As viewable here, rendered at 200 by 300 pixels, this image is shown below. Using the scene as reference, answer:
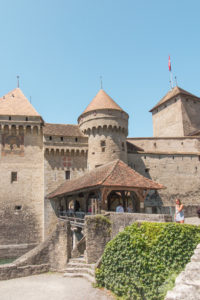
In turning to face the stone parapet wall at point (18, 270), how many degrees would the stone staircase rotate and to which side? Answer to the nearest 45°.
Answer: approximately 135° to its right

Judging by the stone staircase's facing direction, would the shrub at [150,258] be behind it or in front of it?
in front

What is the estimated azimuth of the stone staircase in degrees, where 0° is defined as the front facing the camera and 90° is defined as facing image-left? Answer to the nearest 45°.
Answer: approximately 0°

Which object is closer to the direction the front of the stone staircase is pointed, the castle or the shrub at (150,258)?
the shrub

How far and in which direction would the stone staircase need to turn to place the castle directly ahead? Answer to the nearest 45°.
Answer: approximately 180°
